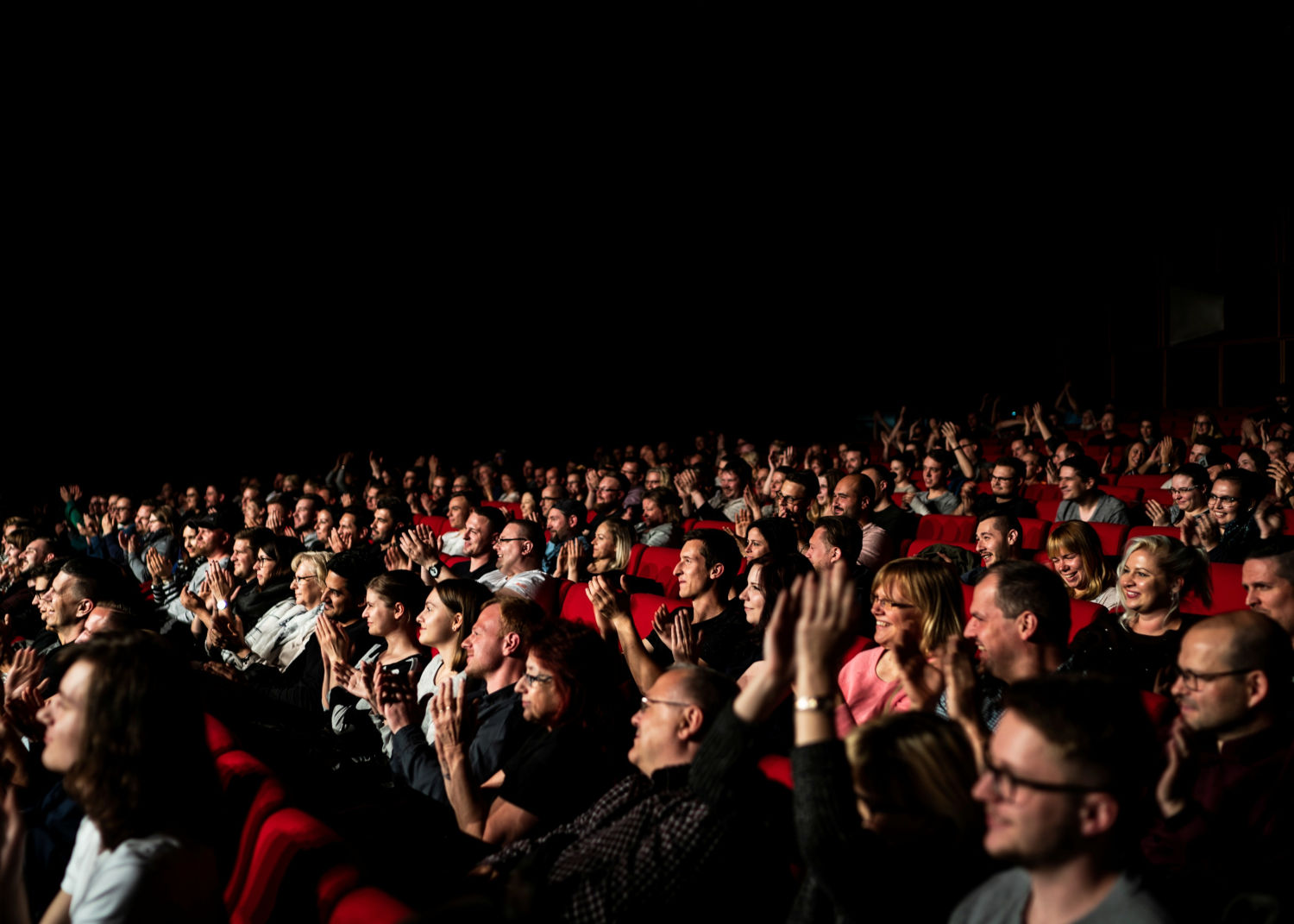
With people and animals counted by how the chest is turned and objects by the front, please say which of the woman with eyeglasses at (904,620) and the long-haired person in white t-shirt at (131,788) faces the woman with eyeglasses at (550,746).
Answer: the woman with eyeglasses at (904,620)

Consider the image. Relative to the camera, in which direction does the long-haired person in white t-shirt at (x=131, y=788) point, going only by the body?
to the viewer's left

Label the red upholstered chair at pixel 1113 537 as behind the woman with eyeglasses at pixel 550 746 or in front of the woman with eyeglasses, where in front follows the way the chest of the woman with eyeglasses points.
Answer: behind

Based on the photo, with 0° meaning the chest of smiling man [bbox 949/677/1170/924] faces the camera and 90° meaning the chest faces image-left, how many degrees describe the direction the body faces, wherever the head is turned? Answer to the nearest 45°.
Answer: approximately 45°

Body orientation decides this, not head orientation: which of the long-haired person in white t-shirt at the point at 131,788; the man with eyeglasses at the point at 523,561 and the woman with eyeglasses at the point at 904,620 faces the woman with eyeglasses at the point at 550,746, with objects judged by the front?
the woman with eyeglasses at the point at 904,620

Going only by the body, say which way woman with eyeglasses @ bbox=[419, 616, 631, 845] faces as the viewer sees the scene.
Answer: to the viewer's left

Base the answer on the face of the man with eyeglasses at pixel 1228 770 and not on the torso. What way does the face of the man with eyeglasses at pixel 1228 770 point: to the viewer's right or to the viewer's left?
to the viewer's left

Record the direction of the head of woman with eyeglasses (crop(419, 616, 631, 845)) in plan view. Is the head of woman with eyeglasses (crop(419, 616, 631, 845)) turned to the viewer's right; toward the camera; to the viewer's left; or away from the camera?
to the viewer's left

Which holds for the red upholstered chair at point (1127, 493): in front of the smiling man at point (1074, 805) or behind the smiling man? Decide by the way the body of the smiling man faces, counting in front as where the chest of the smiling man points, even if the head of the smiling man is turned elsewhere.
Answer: behind

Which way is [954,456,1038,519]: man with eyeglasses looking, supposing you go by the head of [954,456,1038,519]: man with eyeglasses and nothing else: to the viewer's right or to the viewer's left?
to the viewer's left
